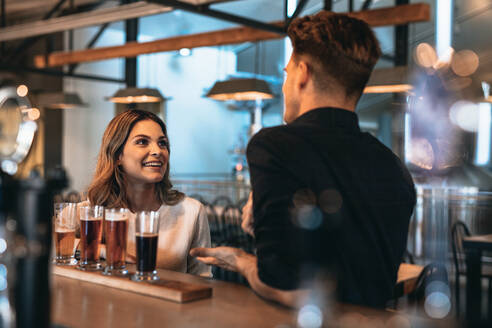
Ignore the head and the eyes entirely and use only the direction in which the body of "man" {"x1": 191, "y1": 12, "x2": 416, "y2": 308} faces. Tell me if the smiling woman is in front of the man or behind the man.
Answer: in front

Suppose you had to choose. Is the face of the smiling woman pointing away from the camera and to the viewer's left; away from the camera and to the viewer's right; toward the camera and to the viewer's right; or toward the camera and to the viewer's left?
toward the camera and to the viewer's right

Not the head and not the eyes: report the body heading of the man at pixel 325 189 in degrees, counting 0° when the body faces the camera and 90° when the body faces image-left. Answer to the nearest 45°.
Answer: approximately 135°

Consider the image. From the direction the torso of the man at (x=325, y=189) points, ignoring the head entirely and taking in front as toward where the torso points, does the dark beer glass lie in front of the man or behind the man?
in front

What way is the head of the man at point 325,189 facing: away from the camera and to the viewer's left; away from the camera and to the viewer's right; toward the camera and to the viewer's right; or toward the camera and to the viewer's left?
away from the camera and to the viewer's left
